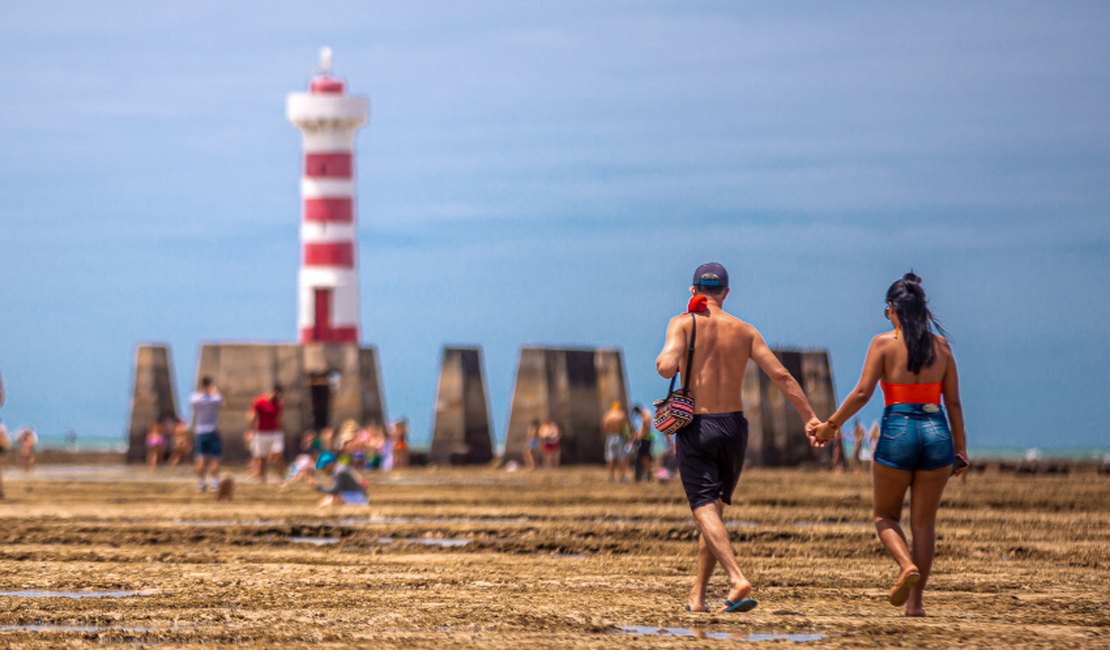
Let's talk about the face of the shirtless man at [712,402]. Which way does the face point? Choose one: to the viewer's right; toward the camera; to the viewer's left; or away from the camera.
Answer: away from the camera

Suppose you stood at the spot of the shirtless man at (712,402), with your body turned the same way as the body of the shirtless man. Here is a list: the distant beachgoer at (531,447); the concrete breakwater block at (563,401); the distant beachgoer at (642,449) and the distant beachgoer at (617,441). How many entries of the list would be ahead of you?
4

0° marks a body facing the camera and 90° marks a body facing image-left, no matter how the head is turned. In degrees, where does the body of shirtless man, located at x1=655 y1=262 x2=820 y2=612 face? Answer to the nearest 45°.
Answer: approximately 180°

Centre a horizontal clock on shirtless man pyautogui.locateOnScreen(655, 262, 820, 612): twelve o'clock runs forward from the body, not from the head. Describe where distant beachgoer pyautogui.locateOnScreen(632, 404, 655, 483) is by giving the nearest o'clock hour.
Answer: The distant beachgoer is roughly at 12 o'clock from the shirtless man.

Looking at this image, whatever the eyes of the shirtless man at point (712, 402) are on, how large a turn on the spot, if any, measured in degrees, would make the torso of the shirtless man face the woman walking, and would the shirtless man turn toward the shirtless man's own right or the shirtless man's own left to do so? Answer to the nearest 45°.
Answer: approximately 90° to the shirtless man's own right

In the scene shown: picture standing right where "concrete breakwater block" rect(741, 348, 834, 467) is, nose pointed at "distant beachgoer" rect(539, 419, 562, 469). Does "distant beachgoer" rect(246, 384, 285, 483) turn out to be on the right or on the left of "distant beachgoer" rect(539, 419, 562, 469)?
left

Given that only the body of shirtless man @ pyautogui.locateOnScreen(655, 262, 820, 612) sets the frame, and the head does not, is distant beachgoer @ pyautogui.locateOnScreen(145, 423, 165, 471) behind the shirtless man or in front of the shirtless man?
in front

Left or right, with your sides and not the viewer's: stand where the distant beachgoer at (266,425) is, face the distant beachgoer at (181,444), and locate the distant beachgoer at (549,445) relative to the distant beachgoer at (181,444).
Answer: right

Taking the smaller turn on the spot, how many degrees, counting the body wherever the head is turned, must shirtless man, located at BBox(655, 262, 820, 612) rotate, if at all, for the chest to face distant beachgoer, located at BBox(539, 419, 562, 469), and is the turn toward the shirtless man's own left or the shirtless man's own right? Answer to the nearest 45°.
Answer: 0° — they already face them

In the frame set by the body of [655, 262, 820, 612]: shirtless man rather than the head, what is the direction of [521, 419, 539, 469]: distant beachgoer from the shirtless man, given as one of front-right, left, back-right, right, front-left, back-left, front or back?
front

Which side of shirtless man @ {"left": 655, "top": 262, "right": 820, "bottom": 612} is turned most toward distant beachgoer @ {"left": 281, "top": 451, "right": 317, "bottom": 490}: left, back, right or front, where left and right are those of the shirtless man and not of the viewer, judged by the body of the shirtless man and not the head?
front

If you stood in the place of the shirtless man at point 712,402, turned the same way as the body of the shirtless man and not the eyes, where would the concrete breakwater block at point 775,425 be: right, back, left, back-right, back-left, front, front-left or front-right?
front
